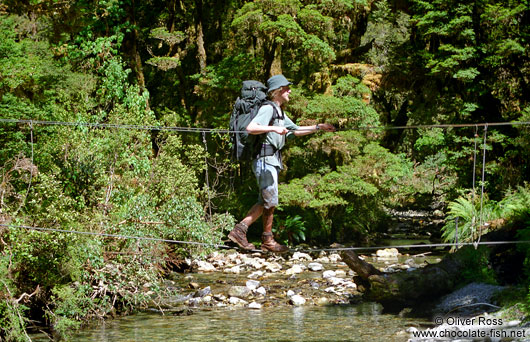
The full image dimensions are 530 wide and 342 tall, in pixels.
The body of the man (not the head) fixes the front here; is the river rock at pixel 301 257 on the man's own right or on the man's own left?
on the man's own left

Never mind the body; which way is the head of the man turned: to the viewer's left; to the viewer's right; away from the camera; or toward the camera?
to the viewer's right

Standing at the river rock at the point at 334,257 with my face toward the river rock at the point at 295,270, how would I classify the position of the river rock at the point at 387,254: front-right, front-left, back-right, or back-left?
back-left

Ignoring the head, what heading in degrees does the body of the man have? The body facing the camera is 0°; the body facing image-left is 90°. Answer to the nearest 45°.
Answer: approximately 270°

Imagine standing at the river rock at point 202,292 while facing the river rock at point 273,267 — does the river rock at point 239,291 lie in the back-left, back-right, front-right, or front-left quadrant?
front-right

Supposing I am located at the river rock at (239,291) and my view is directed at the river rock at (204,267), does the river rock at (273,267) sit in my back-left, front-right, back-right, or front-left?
front-right
